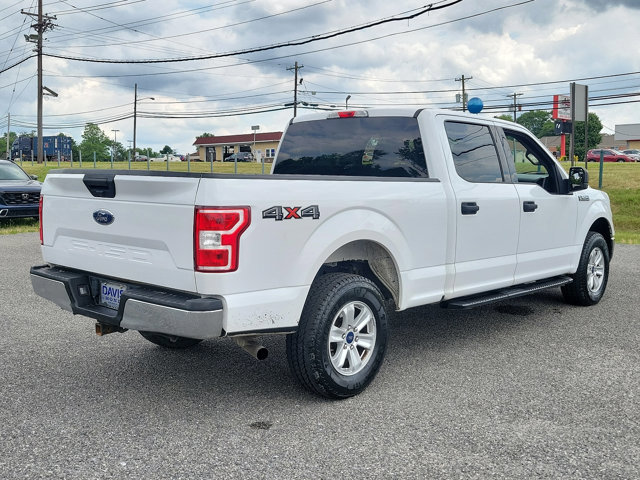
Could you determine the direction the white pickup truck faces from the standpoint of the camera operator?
facing away from the viewer and to the right of the viewer

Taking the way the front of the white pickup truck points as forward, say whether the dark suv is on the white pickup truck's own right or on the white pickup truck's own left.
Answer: on the white pickup truck's own left
